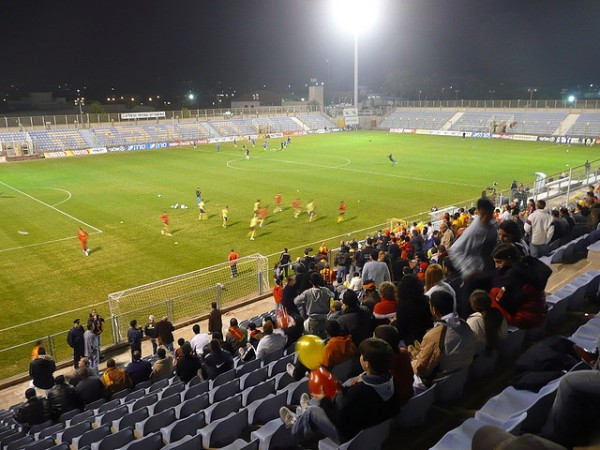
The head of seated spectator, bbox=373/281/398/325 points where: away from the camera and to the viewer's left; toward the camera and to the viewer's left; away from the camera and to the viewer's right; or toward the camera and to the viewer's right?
away from the camera and to the viewer's left

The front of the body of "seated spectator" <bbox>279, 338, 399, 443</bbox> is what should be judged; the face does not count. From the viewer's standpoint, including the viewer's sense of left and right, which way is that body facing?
facing away from the viewer and to the left of the viewer

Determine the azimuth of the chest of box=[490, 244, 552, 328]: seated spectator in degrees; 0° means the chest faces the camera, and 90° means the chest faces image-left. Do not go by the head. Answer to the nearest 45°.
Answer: approximately 90°

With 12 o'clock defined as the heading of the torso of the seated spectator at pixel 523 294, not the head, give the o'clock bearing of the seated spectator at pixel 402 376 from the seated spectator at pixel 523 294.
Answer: the seated spectator at pixel 402 376 is roughly at 10 o'clock from the seated spectator at pixel 523 294.

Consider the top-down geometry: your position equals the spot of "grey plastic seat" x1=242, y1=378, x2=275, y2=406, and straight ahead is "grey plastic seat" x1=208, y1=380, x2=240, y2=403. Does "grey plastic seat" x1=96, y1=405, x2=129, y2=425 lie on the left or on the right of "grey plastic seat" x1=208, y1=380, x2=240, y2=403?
left

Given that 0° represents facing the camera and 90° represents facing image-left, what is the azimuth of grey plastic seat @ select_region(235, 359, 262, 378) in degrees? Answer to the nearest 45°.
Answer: approximately 135°

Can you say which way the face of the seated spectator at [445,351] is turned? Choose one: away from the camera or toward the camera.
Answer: away from the camera

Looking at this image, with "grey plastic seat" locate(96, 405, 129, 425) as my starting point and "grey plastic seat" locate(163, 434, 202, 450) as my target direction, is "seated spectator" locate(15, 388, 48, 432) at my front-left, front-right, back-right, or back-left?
back-right

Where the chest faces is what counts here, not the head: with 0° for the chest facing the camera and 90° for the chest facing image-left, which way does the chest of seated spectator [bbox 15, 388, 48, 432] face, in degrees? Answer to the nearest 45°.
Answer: approximately 135°

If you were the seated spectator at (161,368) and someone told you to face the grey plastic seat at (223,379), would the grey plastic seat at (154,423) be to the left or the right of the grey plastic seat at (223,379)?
right

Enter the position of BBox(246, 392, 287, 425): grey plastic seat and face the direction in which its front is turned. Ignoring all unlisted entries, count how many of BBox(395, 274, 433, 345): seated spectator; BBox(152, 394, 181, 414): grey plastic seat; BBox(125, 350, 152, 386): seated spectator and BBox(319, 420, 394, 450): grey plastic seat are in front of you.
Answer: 2

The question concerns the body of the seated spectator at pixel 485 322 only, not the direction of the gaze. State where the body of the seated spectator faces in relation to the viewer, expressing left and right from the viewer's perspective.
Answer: facing away from the viewer and to the left of the viewer

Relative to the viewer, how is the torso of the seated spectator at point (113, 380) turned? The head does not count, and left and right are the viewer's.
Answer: facing away from the viewer and to the left of the viewer

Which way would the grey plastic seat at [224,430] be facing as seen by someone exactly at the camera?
facing away from the viewer and to the left of the viewer
